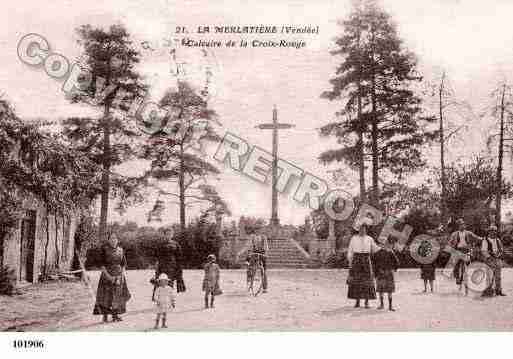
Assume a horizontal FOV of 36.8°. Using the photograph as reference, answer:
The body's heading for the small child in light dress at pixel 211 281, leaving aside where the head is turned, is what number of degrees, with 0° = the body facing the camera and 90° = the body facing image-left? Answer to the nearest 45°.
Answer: approximately 0°

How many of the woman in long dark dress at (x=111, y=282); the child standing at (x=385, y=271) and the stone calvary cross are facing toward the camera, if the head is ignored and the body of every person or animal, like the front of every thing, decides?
3

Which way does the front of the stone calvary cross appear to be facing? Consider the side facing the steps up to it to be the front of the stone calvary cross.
toward the camera

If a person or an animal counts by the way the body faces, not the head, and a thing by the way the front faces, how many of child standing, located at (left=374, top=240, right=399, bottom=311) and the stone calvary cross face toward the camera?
2

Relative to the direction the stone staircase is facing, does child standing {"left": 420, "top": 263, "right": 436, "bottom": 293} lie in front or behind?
in front

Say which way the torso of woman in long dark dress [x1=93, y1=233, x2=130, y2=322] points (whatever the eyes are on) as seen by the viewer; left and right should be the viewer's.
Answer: facing the viewer

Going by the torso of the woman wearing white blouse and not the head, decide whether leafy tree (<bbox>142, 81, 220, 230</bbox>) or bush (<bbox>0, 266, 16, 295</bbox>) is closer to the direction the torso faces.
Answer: the bush

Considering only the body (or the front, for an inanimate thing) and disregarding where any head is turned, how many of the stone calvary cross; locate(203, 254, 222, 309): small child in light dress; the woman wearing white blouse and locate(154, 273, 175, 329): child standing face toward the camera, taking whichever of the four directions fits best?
4

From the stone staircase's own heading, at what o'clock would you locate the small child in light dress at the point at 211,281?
The small child in light dress is roughly at 12 o'clock from the stone staircase.

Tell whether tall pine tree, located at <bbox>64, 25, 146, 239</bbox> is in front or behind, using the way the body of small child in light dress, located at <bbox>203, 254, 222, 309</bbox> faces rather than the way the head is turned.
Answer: behind

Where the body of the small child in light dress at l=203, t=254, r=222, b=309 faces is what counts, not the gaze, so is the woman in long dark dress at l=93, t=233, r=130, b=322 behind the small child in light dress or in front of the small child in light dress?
in front

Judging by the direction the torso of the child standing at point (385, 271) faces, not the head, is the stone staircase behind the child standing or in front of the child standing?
behind

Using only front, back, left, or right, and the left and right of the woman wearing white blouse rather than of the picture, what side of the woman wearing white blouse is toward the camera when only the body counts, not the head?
front

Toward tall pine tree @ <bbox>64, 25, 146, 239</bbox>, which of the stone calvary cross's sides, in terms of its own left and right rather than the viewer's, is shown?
right

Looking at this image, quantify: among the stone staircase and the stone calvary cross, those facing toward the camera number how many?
2

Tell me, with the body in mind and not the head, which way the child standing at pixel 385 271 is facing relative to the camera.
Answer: toward the camera

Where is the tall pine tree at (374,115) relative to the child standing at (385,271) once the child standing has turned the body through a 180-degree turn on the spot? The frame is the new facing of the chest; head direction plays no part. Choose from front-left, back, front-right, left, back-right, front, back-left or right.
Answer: front
